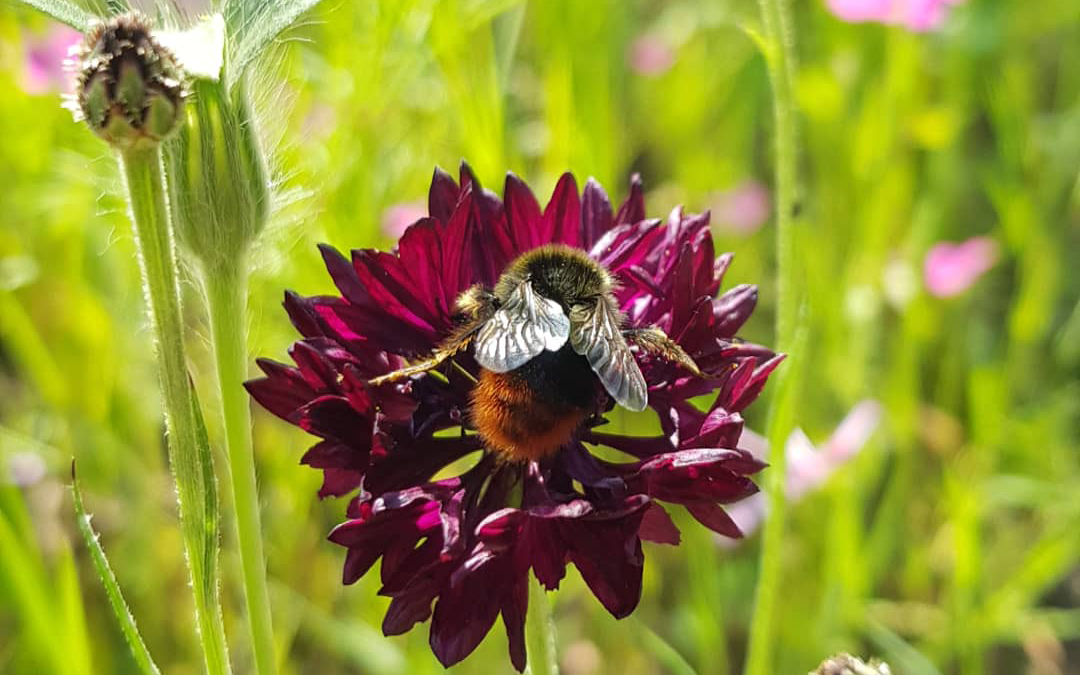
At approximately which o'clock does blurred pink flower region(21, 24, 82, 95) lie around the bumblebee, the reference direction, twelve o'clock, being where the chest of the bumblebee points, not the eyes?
The blurred pink flower is roughly at 10 o'clock from the bumblebee.

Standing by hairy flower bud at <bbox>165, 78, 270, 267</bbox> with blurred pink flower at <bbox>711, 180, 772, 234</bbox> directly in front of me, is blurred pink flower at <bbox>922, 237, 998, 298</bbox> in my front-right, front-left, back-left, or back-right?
front-right

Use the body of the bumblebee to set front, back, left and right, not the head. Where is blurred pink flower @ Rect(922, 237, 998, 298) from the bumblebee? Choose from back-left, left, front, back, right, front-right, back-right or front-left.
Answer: front-right

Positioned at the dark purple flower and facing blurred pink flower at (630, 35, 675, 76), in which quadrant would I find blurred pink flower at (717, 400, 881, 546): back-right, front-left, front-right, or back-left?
front-right

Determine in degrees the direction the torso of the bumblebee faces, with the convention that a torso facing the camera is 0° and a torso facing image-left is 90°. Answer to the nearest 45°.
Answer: approximately 180°

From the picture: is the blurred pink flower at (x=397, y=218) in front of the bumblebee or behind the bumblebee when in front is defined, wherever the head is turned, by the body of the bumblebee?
in front

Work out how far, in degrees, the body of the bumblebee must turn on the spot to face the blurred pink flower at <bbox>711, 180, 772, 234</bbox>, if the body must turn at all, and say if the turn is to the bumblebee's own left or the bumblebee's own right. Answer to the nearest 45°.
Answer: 0° — it already faces it
